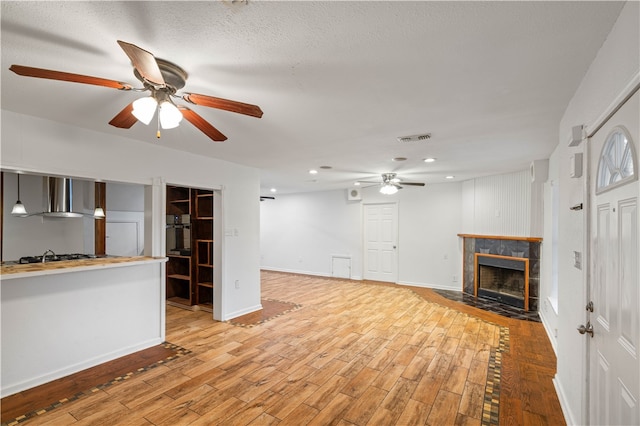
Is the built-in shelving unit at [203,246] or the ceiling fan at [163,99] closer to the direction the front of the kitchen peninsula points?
the ceiling fan

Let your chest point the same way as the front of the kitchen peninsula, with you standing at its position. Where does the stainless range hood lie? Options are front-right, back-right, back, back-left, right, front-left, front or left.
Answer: back-left

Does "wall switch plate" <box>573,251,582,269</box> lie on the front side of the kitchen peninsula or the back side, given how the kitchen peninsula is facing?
on the front side

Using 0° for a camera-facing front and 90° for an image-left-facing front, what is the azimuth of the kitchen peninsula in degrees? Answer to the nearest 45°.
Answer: approximately 315°

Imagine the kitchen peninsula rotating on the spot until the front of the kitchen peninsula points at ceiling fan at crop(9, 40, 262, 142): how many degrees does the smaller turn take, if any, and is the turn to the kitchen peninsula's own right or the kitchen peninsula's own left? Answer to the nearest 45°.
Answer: approximately 45° to the kitchen peninsula's own right

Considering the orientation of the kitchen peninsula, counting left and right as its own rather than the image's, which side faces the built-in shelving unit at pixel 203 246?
left

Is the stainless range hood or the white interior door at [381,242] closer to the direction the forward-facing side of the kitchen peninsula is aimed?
the white interior door
